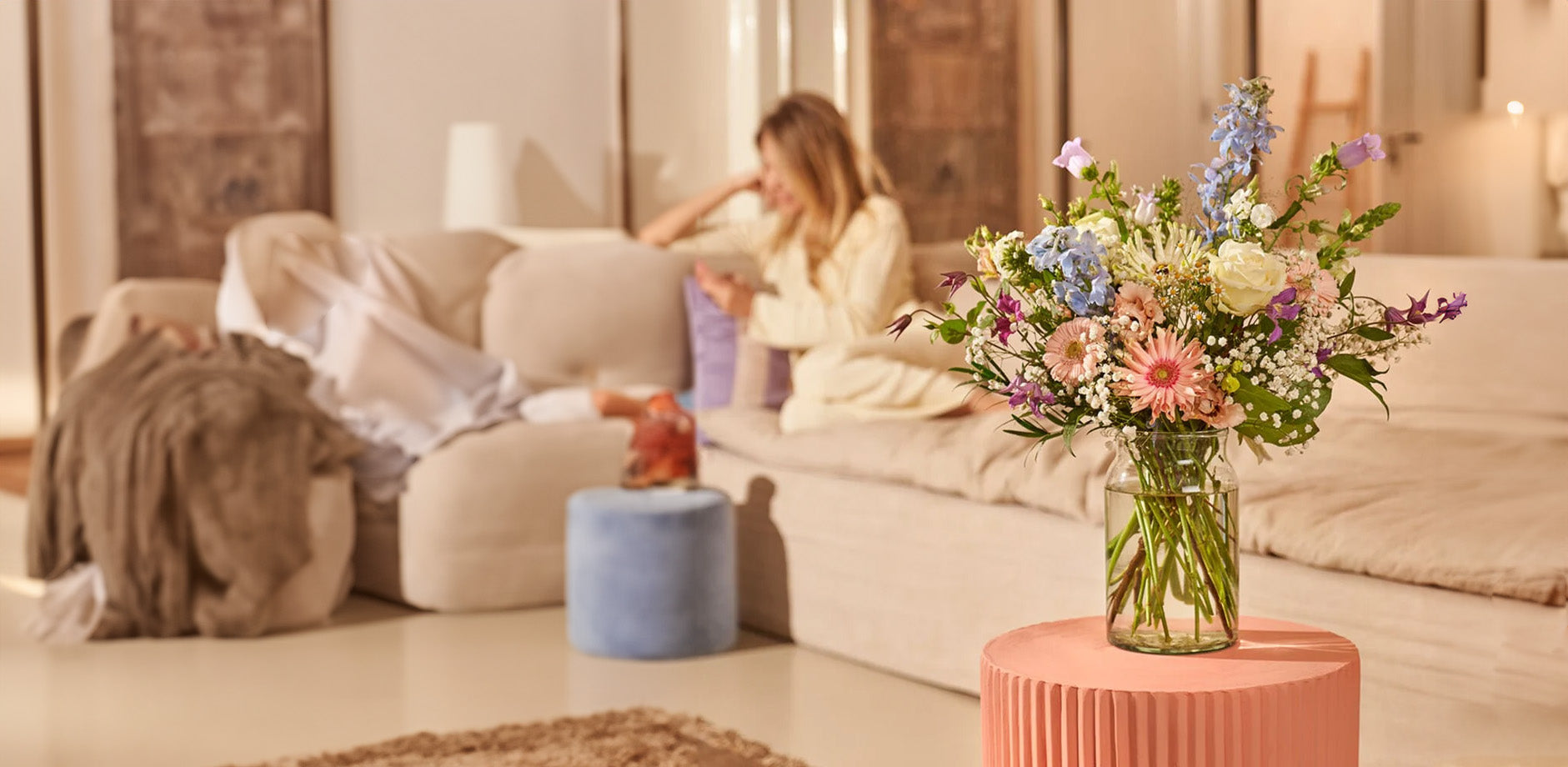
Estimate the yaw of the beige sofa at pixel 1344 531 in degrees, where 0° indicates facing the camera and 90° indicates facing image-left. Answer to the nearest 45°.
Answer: approximately 45°

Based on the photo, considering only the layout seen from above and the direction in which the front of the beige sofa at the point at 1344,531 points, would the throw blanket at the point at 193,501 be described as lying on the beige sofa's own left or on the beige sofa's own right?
on the beige sofa's own right

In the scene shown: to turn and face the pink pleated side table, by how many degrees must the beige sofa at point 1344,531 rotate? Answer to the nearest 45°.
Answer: approximately 45° to its left

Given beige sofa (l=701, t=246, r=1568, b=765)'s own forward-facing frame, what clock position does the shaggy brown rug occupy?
The shaggy brown rug is roughly at 1 o'clock from the beige sofa.

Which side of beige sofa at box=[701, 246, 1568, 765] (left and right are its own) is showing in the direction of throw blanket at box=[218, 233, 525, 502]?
right
